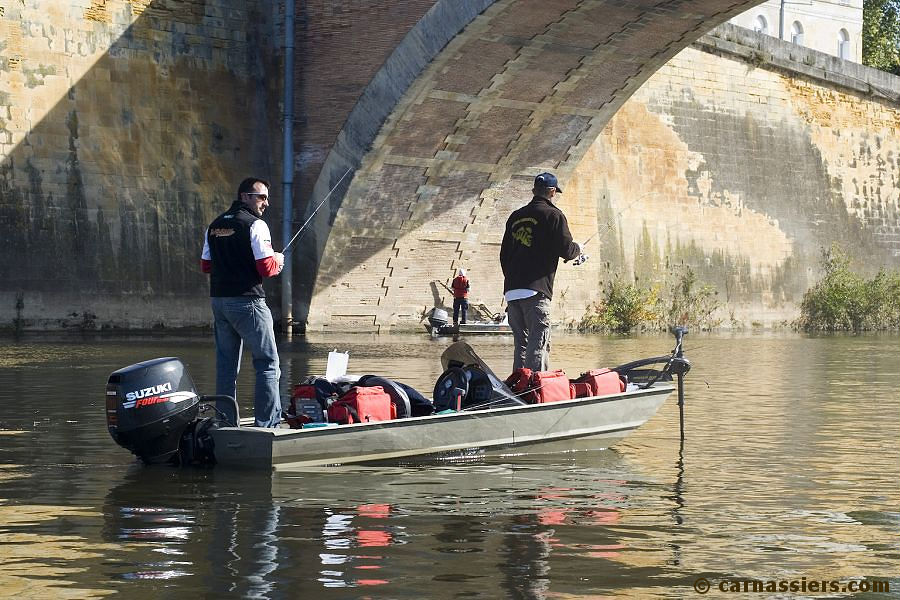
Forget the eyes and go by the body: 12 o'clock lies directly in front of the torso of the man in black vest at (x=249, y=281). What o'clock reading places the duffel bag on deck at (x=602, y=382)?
The duffel bag on deck is roughly at 1 o'clock from the man in black vest.

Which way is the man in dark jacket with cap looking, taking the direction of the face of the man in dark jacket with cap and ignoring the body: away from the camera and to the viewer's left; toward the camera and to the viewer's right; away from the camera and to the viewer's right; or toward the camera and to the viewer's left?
away from the camera and to the viewer's right

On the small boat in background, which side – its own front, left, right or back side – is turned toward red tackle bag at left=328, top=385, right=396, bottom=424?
right

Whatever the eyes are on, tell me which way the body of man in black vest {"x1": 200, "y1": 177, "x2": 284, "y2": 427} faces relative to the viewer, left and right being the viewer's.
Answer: facing away from the viewer and to the right of the viewer

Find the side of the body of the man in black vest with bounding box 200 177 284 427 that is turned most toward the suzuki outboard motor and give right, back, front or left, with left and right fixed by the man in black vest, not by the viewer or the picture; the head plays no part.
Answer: back

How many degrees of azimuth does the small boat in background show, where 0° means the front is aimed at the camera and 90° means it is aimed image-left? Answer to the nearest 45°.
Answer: approximately 270°

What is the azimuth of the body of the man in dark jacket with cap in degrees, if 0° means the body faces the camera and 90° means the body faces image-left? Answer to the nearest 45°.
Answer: approximately 225°

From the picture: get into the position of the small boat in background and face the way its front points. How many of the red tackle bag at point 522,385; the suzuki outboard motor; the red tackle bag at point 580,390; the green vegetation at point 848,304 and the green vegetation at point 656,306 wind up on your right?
3

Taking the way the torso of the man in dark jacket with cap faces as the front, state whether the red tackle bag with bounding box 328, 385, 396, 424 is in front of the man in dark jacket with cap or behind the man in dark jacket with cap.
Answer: behind

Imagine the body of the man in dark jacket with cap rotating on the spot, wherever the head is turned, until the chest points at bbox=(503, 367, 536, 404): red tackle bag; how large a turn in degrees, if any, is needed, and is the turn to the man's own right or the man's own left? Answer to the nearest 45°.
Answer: approximately 135° to the man's own right
